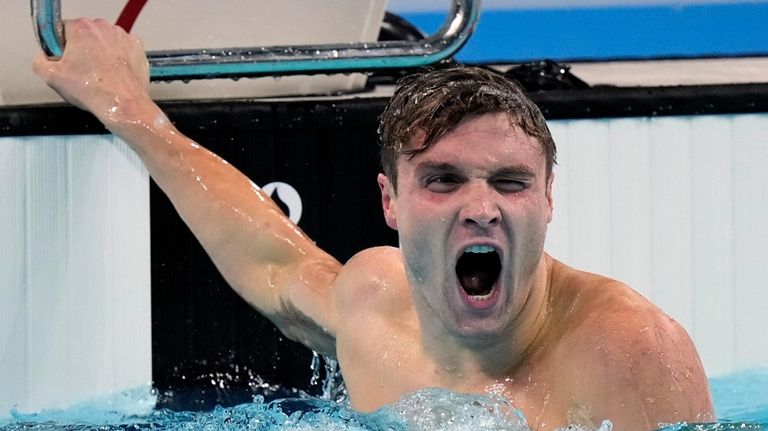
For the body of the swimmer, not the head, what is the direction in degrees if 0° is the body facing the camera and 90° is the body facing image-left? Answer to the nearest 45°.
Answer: approximately 0°
